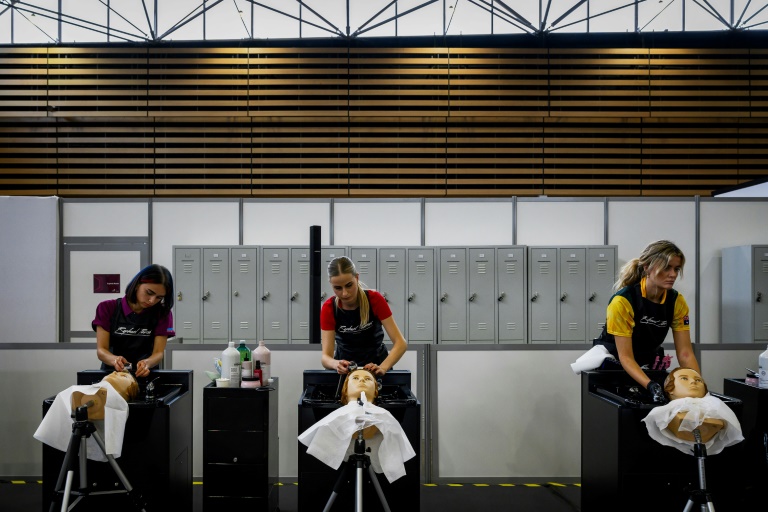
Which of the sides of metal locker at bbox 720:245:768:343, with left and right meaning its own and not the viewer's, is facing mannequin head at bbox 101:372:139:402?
right

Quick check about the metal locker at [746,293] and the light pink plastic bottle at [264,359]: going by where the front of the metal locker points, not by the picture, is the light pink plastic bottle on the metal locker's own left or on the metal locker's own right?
on the metal locker's own right

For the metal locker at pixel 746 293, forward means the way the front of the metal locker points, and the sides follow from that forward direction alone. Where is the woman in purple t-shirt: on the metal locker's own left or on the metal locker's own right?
on the metal locker's own right

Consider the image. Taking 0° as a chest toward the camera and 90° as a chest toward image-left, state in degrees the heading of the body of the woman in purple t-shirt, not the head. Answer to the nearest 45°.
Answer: approximately 0°

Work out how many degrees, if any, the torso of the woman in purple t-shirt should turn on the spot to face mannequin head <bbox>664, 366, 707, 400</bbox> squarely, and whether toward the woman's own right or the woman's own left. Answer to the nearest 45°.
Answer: approximately 45° to the woman's own left

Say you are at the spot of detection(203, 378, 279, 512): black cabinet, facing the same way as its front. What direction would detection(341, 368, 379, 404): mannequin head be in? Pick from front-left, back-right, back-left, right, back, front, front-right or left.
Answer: front-left

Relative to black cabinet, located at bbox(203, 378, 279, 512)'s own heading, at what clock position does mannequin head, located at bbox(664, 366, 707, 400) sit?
The mannequin head is roughly at 10 o'clock from the black cabinet.

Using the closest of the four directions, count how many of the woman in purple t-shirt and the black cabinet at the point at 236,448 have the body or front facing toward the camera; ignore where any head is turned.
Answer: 2

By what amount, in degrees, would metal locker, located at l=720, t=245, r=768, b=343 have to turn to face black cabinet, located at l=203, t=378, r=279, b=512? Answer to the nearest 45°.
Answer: approximately 90° to its right

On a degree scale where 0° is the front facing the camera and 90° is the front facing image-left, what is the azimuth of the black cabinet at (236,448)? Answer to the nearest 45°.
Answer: approximately 0°

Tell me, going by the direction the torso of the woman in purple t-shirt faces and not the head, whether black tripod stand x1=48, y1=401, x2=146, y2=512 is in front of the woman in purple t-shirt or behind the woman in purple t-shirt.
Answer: in front

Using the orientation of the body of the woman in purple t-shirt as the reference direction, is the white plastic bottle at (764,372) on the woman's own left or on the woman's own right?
on the woman's own left
